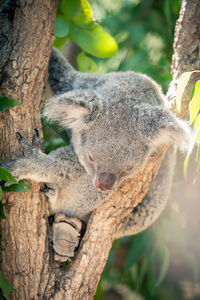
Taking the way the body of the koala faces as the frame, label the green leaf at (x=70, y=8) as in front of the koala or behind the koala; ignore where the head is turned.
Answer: behind

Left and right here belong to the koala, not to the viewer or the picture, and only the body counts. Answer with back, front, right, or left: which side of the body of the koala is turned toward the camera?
front

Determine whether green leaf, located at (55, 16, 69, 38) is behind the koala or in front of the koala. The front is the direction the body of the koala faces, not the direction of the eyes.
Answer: behind

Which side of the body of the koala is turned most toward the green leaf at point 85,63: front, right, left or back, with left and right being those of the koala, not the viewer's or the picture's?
back

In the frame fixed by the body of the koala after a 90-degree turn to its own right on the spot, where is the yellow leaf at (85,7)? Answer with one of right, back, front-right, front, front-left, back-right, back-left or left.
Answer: right
